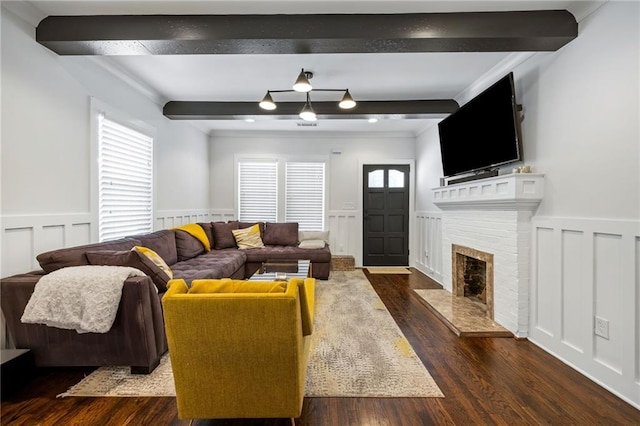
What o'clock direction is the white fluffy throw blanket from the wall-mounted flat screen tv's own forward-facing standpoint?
The white fluffy throw blanket is roughly at 12 o'clock from the wall-mounted flat screen tv.

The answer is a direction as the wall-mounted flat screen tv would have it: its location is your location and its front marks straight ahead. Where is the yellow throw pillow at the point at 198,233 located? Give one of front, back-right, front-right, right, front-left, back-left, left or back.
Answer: front-right

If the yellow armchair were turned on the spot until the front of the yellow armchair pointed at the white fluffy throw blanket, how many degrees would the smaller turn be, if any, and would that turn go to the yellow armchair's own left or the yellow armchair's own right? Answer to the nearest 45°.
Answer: approximately 45° to the yellow armchair's own left

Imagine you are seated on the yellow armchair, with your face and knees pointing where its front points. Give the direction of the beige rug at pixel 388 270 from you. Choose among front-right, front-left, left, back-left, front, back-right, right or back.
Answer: front-right

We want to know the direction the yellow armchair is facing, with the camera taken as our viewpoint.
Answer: facing away from the viewer

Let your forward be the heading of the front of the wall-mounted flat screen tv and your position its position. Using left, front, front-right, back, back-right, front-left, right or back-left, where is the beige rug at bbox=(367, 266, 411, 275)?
right

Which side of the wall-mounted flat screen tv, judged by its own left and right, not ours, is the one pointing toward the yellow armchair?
front

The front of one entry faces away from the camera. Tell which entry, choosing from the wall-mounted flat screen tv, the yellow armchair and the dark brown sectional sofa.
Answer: the yellow armchair

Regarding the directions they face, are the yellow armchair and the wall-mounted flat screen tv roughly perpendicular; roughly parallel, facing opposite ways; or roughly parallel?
roughly perpendicular

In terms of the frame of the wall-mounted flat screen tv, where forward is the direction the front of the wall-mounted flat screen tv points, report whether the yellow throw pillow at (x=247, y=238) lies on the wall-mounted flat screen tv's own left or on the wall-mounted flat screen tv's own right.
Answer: on the wall-mounted flat screen tv's own right

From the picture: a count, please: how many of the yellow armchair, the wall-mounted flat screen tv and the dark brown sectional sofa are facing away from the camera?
1

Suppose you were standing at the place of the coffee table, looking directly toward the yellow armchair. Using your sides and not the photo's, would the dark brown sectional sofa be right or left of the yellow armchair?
right

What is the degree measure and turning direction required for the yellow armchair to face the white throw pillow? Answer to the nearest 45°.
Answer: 0° — it already faces it

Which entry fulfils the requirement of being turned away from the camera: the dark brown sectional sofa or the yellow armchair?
the yellow armchair

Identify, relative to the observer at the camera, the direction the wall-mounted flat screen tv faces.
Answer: facing the viewer and to the left of the viewer

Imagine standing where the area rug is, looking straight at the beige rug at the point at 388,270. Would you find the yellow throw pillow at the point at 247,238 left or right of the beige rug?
left

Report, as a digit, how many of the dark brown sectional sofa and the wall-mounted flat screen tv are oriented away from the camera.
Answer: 0
